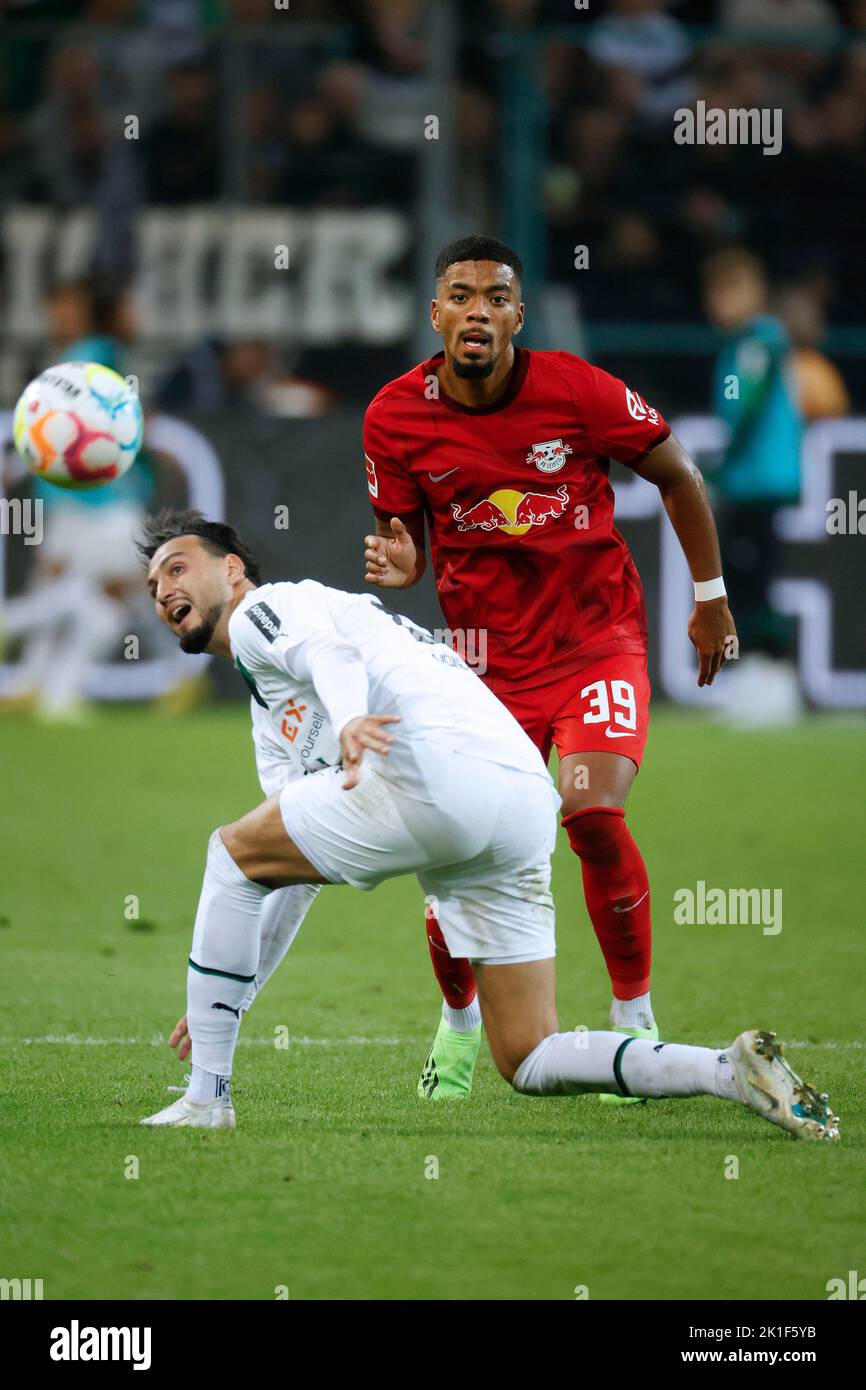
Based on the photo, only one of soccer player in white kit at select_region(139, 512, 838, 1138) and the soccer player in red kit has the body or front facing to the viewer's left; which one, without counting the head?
the soccer player in white kit

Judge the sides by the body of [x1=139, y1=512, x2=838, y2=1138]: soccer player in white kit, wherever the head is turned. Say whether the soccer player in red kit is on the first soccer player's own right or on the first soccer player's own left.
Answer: on the first soccer player's own right

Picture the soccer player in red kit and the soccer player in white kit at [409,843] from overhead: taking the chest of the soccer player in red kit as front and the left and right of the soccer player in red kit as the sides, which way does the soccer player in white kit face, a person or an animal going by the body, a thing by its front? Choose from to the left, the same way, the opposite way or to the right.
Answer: to the right

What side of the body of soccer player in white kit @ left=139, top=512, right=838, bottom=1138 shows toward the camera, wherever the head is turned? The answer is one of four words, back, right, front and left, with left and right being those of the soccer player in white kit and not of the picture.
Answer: left

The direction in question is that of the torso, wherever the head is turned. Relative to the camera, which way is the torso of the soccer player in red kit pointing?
toward the camera

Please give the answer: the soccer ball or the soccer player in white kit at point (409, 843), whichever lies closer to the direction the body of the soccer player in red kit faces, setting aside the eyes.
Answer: the soccer player in white kit

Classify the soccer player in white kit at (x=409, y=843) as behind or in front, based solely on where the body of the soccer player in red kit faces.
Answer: in front

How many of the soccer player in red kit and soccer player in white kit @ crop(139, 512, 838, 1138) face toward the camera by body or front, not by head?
1
